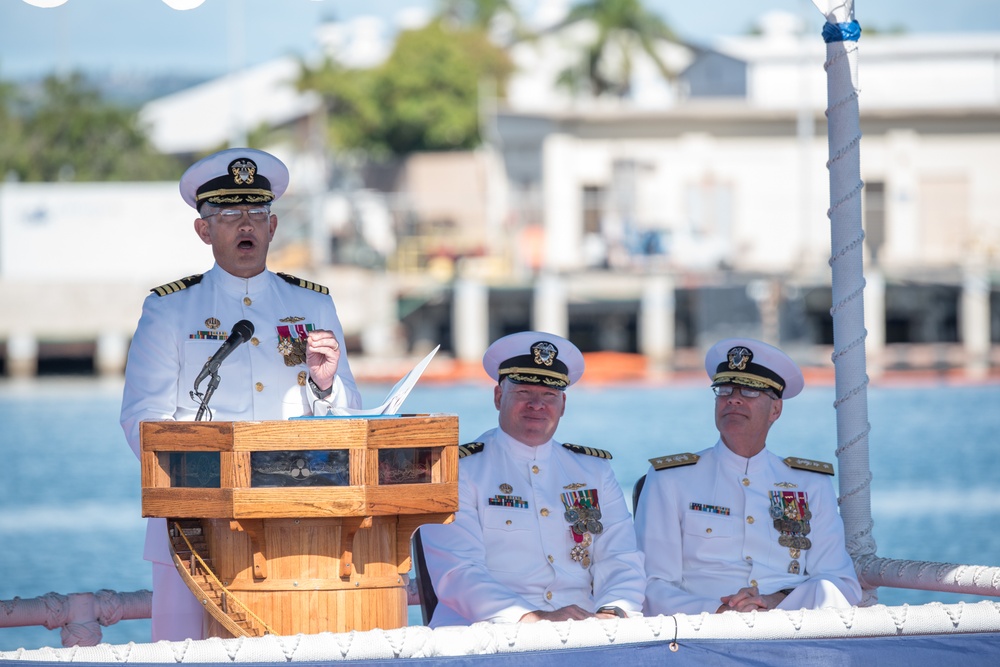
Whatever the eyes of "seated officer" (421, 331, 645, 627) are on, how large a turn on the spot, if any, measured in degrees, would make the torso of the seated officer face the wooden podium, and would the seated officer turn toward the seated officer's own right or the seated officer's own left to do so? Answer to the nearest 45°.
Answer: approximately 45° to the seated officer's own right

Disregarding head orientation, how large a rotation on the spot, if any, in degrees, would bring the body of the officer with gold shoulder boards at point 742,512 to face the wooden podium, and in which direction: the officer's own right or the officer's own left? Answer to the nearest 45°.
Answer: approximately 45° to the officer's own right

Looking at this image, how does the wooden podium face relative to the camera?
toward the camera

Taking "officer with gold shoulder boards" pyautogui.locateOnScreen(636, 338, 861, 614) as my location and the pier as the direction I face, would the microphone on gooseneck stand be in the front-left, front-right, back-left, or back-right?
back-left

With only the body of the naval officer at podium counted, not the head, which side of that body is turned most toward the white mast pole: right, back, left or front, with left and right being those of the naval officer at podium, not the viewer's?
left

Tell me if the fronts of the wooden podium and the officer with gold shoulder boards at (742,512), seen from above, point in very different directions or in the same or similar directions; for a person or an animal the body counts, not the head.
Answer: same or similar directions

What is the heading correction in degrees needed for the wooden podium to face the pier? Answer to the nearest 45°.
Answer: approximately 180°

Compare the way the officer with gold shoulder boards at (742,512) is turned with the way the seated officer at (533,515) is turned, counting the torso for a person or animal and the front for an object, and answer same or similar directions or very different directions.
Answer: same or similar directions

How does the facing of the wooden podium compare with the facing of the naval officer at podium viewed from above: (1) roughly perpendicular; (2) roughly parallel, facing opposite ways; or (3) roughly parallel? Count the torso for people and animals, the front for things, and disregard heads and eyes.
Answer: roughly parallel

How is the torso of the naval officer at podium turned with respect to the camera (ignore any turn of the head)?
toward the camera

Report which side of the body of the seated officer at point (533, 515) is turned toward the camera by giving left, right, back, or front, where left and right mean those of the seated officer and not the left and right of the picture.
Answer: front

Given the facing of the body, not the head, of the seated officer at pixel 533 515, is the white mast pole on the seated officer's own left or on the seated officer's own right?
on the seated officer's own left

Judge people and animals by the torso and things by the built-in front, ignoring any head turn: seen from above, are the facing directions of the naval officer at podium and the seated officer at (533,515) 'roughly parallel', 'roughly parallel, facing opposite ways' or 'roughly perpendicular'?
roughly parallel

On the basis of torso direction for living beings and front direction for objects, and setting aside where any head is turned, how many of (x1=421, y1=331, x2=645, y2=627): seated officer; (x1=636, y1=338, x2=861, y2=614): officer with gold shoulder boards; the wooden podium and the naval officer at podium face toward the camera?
4

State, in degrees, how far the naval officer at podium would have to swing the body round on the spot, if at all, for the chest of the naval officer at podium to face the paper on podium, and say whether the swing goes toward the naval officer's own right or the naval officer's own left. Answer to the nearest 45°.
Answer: approximately 45° to the naval officer's own left
